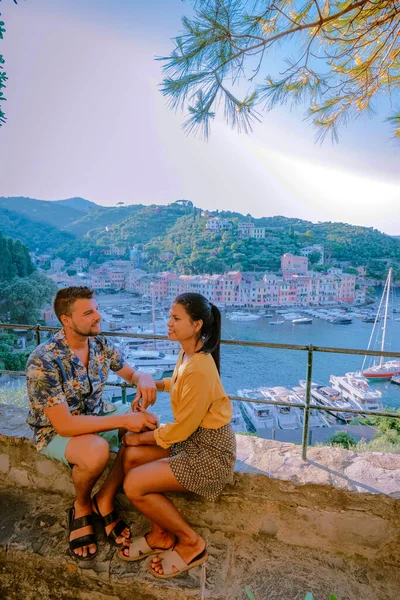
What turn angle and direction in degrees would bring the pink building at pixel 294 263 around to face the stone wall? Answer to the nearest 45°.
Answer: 0° — it already faces it

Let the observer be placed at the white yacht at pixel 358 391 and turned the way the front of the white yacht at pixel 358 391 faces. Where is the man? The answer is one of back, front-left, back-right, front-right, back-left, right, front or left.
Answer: back-left

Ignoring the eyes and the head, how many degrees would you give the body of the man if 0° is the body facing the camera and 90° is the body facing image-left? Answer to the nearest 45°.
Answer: approximately 315°

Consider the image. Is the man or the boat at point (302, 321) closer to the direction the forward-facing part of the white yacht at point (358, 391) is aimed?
the boat

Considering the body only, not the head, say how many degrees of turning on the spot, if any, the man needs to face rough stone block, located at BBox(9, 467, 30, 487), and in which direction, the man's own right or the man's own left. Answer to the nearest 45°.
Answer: approximately 180°
